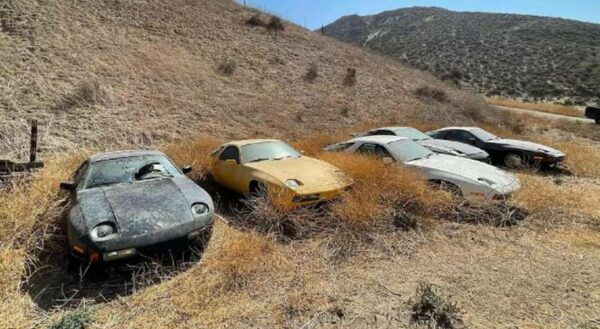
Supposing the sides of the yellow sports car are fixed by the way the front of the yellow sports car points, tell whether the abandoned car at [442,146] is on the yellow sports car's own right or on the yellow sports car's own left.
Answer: on the yellow sports car's own left

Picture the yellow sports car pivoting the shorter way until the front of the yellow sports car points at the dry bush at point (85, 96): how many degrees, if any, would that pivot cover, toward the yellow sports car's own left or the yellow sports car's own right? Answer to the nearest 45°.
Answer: approximately 180°

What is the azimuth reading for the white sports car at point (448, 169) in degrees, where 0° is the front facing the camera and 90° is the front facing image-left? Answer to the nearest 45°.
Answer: approximately 315°

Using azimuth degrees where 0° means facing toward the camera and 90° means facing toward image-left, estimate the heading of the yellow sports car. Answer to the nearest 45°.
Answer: approximately 315°

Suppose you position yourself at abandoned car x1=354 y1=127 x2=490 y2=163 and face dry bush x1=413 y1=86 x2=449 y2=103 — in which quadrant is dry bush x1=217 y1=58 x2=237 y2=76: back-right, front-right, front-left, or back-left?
front-left

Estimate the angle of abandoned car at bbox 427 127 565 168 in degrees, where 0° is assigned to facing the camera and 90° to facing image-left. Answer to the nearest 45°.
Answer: approximately 315°

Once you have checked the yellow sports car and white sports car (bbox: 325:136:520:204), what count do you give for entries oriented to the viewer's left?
0

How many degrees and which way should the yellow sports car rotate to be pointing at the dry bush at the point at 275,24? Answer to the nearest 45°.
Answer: approximately 135° to its left

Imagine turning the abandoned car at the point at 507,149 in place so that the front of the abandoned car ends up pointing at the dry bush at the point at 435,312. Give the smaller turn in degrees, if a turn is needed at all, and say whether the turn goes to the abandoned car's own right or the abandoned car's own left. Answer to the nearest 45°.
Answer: approximately 45° to the abandoned car's own right

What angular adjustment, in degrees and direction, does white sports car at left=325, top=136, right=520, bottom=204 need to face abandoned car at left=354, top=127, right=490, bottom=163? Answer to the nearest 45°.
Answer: approximately 135° to its left

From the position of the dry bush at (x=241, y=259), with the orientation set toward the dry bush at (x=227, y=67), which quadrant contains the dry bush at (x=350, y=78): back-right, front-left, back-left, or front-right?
front-right

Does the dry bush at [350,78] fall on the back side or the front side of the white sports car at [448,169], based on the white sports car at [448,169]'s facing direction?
on the back side

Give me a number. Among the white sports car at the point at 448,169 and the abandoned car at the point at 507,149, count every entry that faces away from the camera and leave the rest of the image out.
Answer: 0

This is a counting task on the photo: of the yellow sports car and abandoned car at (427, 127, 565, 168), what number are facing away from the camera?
0

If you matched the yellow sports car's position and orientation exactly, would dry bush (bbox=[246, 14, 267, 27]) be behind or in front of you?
behind

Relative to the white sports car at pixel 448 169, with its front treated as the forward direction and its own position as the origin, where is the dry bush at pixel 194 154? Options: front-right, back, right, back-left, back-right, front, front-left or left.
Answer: back-right
